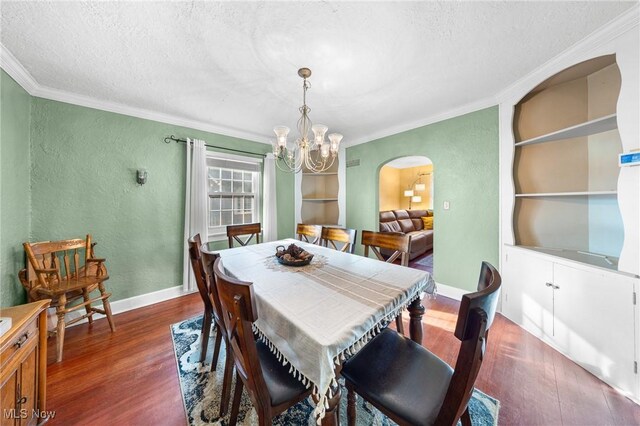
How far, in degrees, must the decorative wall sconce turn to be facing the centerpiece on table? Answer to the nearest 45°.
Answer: approximately 45° to its left

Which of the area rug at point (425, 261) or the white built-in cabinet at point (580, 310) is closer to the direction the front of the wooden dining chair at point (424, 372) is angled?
the area rug

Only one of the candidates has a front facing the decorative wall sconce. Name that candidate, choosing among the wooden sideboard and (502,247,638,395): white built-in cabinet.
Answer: the white built-in cabinet

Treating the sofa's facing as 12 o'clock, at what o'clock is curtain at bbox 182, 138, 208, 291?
The curtain is roughly at 3 o'clock from the sofa.

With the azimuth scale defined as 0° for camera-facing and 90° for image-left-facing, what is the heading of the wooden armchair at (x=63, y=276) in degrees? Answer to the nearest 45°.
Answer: approximately 315°

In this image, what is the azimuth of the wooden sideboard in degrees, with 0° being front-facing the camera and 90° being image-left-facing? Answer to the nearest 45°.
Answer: approximately 315°

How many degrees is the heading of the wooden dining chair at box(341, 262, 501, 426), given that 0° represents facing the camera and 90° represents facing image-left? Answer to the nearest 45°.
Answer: approximately 135°

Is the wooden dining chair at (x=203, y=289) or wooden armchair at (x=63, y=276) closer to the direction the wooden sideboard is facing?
the wooden dining chair

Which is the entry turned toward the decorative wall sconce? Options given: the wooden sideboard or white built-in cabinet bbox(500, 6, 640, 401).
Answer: the white built-in cabinet

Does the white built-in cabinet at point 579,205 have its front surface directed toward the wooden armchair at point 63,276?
yes

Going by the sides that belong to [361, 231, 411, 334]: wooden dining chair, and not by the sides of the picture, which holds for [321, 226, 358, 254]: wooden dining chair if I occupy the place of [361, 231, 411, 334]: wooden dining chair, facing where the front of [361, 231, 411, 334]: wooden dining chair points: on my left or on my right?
on my right
